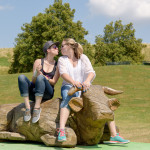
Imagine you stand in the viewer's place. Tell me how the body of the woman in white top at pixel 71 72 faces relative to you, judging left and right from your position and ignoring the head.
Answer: facing the viewer

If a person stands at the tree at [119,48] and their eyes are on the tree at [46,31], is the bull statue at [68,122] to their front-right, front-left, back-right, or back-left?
front-left

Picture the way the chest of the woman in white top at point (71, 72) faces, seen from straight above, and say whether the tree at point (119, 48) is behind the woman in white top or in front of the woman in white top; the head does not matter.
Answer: behind

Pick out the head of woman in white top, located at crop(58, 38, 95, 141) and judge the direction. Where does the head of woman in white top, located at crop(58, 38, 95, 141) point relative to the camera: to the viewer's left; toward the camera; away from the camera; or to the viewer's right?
to the viewer's left

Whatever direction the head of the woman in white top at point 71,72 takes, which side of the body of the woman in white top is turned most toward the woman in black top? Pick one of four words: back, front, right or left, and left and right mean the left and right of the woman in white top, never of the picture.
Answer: right

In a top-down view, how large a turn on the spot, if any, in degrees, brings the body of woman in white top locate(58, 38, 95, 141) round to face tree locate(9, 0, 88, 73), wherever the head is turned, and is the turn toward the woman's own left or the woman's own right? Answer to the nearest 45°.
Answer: approximately 180°
